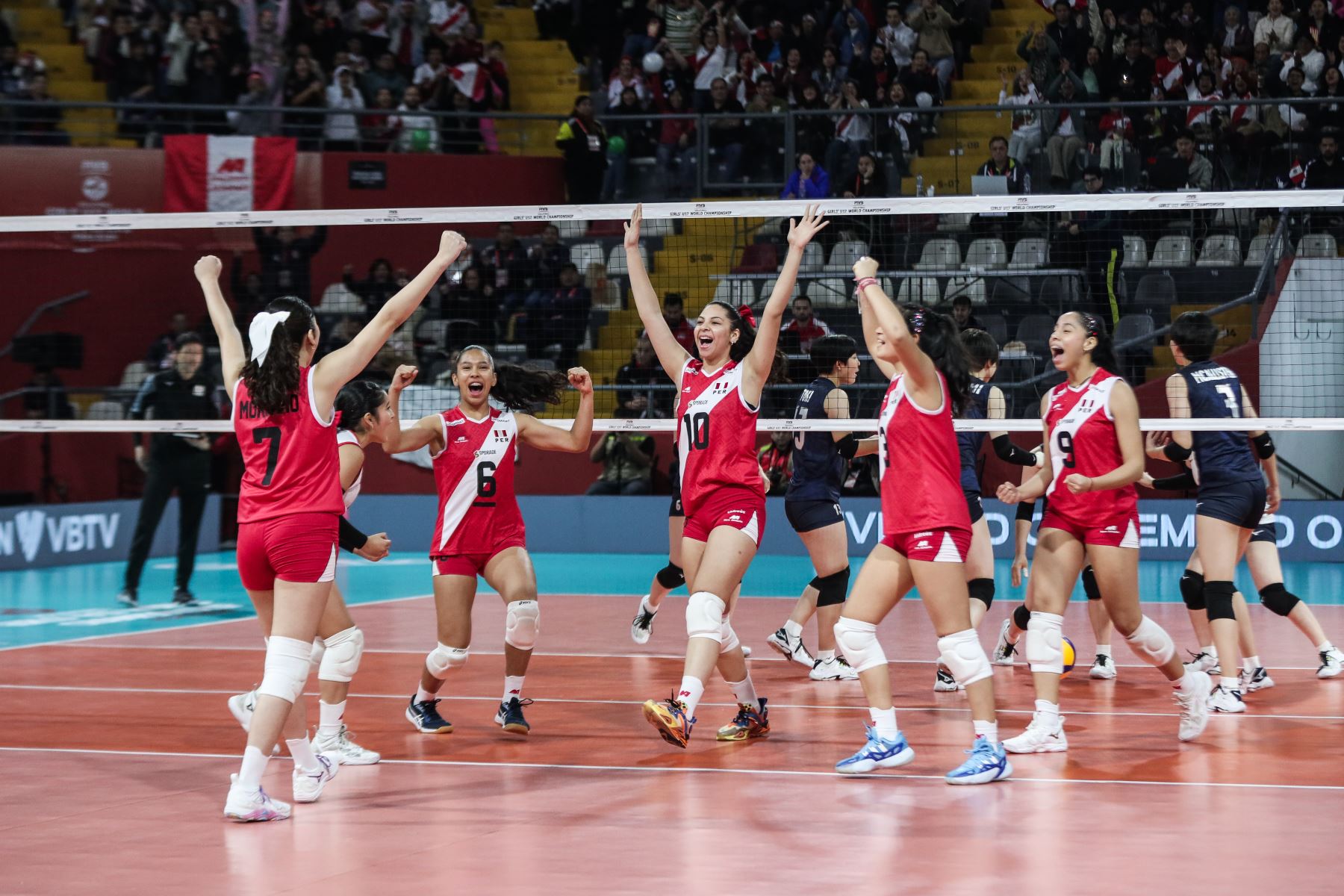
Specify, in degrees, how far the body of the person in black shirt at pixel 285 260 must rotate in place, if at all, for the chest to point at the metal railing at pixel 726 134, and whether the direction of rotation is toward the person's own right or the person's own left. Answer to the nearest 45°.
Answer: approximately 90° to the person's own left

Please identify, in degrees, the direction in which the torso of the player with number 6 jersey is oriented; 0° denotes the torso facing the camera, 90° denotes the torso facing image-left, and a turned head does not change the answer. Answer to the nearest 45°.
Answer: approximately 0°

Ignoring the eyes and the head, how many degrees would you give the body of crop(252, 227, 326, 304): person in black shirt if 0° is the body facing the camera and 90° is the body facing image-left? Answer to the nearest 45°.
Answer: approximately 0°

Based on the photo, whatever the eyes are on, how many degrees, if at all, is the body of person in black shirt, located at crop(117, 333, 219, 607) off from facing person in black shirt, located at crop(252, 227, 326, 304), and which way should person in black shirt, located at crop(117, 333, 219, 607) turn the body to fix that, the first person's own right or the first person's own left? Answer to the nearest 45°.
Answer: approximately 180°

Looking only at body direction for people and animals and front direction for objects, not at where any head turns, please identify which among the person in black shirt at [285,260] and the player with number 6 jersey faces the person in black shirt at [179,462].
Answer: the person in black shirt at [285,260]
